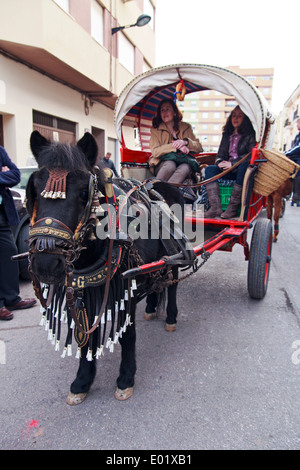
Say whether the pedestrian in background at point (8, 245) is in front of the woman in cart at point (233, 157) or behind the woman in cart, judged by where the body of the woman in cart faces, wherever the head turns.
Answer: in front

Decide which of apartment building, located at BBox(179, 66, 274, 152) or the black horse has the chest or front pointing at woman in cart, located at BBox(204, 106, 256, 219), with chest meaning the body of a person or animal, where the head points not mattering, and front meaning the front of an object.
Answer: the apartment building

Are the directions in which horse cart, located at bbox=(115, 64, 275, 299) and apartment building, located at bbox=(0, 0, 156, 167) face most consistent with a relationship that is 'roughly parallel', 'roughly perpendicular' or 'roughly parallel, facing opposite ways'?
roughly perpendicular

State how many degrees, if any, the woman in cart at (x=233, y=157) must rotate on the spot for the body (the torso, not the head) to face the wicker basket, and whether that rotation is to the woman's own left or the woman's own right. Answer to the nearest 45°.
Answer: approximately 90° to the woman's own left

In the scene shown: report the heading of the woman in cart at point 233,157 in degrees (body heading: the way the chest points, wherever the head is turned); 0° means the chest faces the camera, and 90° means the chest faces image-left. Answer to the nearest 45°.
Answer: approximately 45°

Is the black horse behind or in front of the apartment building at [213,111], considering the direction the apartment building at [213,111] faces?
in front

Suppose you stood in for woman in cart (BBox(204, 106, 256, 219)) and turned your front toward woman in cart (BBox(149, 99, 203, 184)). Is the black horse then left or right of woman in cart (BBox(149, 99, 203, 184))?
left

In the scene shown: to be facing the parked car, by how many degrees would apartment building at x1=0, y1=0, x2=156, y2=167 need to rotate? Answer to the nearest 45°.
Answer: approximately 45° to its right

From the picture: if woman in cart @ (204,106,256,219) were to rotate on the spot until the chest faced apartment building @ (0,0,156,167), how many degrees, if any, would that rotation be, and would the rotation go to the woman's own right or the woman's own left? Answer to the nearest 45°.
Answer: approximately 90° to the woman's own right

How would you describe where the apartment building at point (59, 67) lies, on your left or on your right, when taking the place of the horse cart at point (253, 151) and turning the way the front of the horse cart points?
on your right
